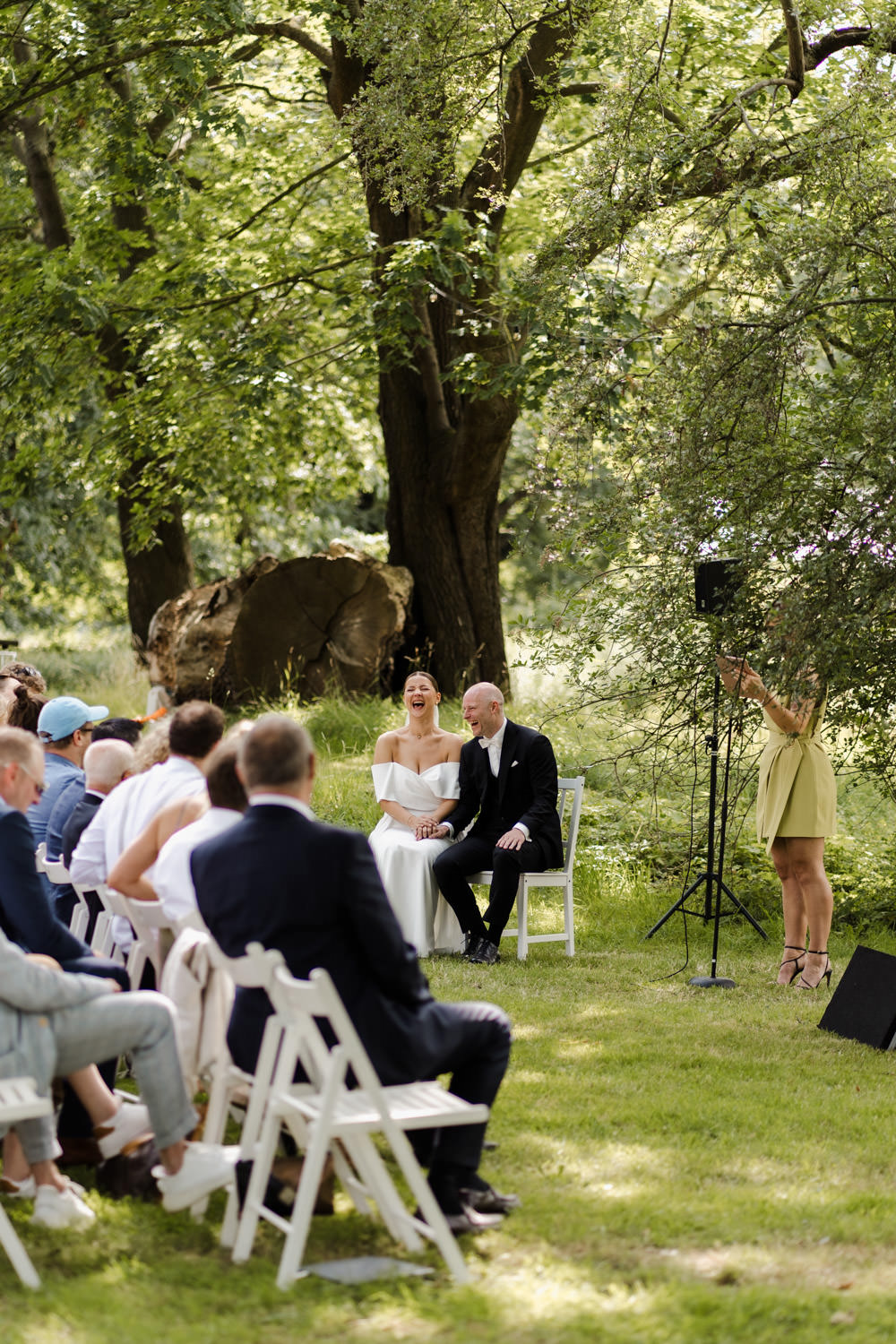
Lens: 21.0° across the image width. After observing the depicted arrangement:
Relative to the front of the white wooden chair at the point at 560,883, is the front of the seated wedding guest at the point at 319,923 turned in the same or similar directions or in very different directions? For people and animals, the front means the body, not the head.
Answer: very different directions

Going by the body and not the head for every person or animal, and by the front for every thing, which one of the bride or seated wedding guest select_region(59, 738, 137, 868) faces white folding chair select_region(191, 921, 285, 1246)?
the bride

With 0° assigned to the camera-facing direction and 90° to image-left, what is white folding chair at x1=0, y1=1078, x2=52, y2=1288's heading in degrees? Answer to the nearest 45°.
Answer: approximately 270°

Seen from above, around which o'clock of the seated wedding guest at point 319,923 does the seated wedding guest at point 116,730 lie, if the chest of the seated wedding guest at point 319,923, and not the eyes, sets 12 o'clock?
the seated wedding guest at point 116,730 is roughly at 10 o'clock from the seated wedding guest at point 319,923.

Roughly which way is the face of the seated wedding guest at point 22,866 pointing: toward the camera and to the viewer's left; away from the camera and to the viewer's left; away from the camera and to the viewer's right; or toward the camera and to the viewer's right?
away from the camera and to the viewer's right

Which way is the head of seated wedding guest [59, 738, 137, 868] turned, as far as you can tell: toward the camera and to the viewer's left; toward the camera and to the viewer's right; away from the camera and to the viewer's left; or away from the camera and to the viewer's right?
away from the camera and to the viewer's right

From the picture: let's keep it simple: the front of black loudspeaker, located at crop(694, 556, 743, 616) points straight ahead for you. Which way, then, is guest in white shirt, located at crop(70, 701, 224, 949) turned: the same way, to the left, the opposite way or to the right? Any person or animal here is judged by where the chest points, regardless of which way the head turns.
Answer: the opposite way

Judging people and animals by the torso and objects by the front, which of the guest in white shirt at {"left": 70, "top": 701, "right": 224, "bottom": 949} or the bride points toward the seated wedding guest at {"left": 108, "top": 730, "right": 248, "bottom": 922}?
the bride

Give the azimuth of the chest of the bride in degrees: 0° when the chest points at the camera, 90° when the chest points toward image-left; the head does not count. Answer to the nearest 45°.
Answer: approximately 0°
